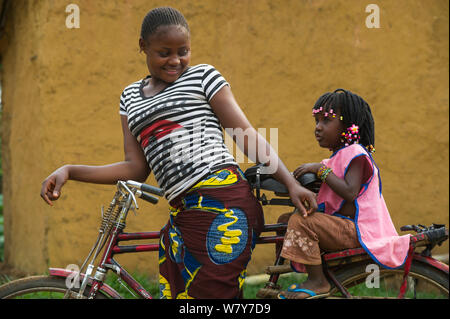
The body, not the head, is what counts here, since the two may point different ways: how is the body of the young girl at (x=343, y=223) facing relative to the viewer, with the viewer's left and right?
facing to the left of the viewer

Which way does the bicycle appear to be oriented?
to the viewer's left
